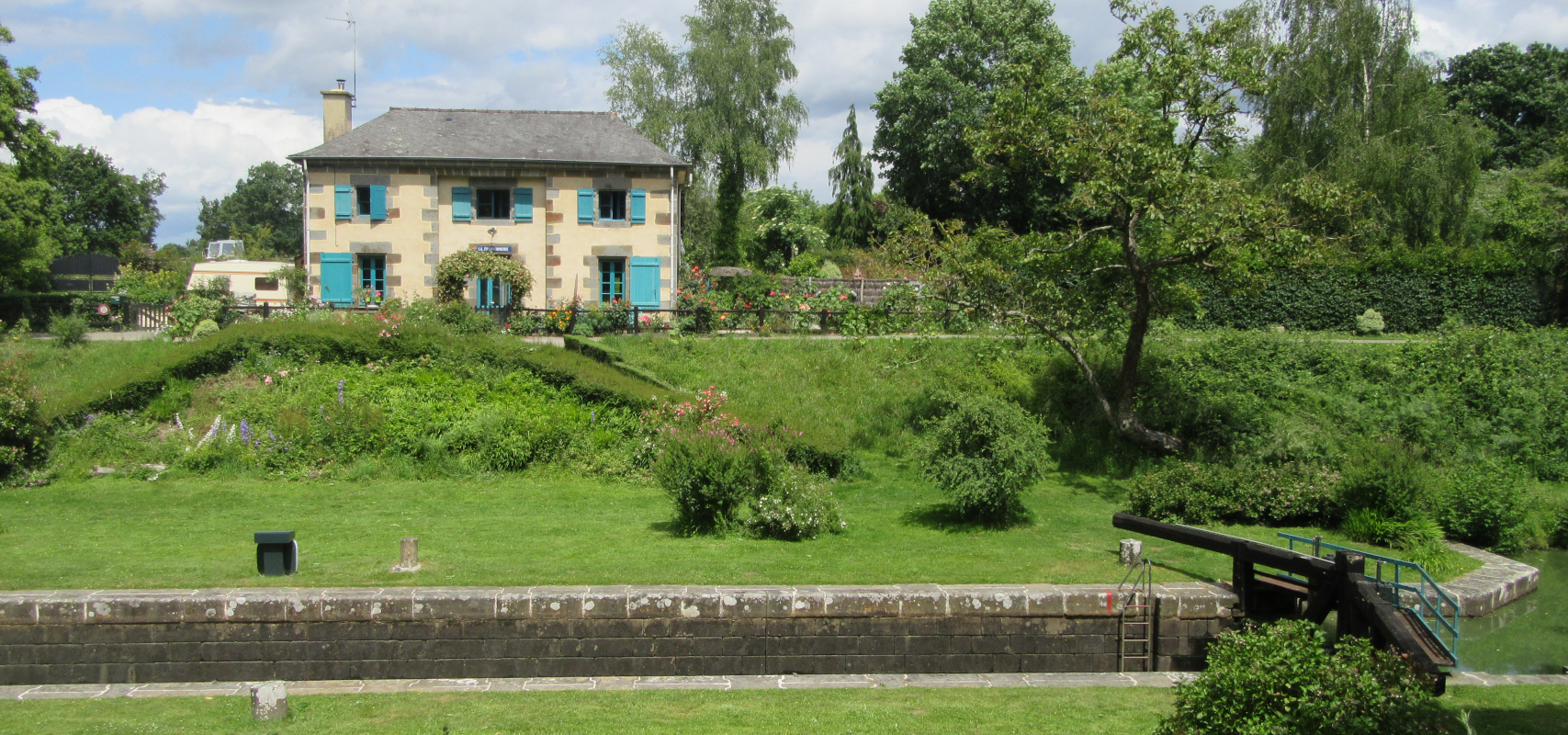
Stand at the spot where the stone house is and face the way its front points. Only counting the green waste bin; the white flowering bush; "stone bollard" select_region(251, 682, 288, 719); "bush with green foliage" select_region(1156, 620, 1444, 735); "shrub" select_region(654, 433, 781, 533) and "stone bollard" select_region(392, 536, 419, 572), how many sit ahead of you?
6

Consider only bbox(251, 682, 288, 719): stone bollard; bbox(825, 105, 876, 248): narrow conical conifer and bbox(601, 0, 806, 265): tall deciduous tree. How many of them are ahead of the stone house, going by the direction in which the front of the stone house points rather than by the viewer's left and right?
1

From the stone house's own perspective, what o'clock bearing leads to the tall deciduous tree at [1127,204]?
The tall deciduous tree is roughly at 11 o'clock from the stone house.

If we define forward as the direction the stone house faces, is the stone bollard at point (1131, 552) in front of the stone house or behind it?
in front

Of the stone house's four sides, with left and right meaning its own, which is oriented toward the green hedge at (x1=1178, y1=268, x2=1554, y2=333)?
left

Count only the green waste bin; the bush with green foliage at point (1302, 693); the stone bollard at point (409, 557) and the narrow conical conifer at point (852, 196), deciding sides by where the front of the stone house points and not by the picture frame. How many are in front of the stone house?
3

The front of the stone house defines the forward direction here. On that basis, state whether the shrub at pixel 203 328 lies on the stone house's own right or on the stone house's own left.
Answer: on the stone house's own right

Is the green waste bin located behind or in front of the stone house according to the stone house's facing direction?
in front

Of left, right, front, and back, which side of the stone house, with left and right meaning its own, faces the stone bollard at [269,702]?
front

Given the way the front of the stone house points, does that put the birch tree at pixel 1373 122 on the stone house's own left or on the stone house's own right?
on the stone house's own left

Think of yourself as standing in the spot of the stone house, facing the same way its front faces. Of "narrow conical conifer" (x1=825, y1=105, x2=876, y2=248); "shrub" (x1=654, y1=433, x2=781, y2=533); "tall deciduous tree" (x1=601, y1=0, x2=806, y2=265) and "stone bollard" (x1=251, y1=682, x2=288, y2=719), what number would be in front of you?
2

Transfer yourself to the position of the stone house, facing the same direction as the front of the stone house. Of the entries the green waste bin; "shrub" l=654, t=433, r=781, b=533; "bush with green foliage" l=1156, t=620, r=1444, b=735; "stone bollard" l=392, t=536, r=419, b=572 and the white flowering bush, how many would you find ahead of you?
5

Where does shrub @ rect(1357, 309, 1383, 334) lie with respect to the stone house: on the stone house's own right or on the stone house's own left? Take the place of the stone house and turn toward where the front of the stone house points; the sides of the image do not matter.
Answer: on the stone house's own left

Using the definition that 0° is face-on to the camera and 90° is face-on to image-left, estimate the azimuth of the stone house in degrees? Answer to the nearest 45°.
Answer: approximately 0°

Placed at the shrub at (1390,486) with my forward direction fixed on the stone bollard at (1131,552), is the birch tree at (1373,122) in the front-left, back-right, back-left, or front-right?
back-right

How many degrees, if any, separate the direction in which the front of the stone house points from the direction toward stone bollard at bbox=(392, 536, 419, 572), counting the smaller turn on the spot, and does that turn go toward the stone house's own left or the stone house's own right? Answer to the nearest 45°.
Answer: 0° — it already faces it

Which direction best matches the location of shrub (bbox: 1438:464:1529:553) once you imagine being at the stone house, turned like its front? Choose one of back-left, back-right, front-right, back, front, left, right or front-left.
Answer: front-left
